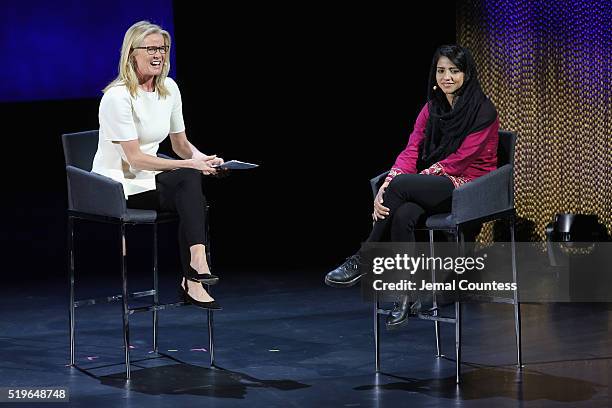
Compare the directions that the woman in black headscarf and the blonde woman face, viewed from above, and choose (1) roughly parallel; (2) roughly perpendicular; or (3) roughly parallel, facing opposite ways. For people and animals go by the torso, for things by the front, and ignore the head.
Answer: roughly perpendicular

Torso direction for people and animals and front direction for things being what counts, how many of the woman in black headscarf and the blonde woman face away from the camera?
0

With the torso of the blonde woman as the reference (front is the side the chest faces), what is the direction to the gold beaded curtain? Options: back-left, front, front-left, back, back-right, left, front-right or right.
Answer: left

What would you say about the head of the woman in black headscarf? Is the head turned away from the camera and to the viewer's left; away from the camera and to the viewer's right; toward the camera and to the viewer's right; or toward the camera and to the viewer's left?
toward the camera and to the viewer's left

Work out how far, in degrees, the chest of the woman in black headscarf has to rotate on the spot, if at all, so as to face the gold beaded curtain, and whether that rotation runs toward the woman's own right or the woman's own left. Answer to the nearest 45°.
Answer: approximately 135° to the woman's own right

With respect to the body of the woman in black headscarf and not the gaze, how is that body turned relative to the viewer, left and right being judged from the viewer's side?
facing the viewer and to the left of the viewer

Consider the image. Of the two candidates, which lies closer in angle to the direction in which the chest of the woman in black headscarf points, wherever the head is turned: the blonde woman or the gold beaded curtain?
the blonde woman

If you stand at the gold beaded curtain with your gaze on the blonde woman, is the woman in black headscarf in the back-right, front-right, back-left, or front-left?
front-left

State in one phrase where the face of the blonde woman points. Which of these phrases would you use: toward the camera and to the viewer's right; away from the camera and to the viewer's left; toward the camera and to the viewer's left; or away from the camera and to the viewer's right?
toward the camera and to the viewer's right

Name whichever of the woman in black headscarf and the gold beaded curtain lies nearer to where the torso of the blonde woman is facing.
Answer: the woman in black headscarf

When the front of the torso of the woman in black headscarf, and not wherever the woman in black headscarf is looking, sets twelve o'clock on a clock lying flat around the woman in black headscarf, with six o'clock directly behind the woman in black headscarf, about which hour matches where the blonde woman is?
The blonde woman is roughly at 1 o'clock from the woman in black headscarf.

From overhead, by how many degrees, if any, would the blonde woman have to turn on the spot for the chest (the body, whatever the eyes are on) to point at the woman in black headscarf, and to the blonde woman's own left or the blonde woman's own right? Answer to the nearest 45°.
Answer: approximately 45° to the blonde woman's own left

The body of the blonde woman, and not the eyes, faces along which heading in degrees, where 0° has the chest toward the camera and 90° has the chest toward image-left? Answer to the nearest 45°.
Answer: approximately 315°
